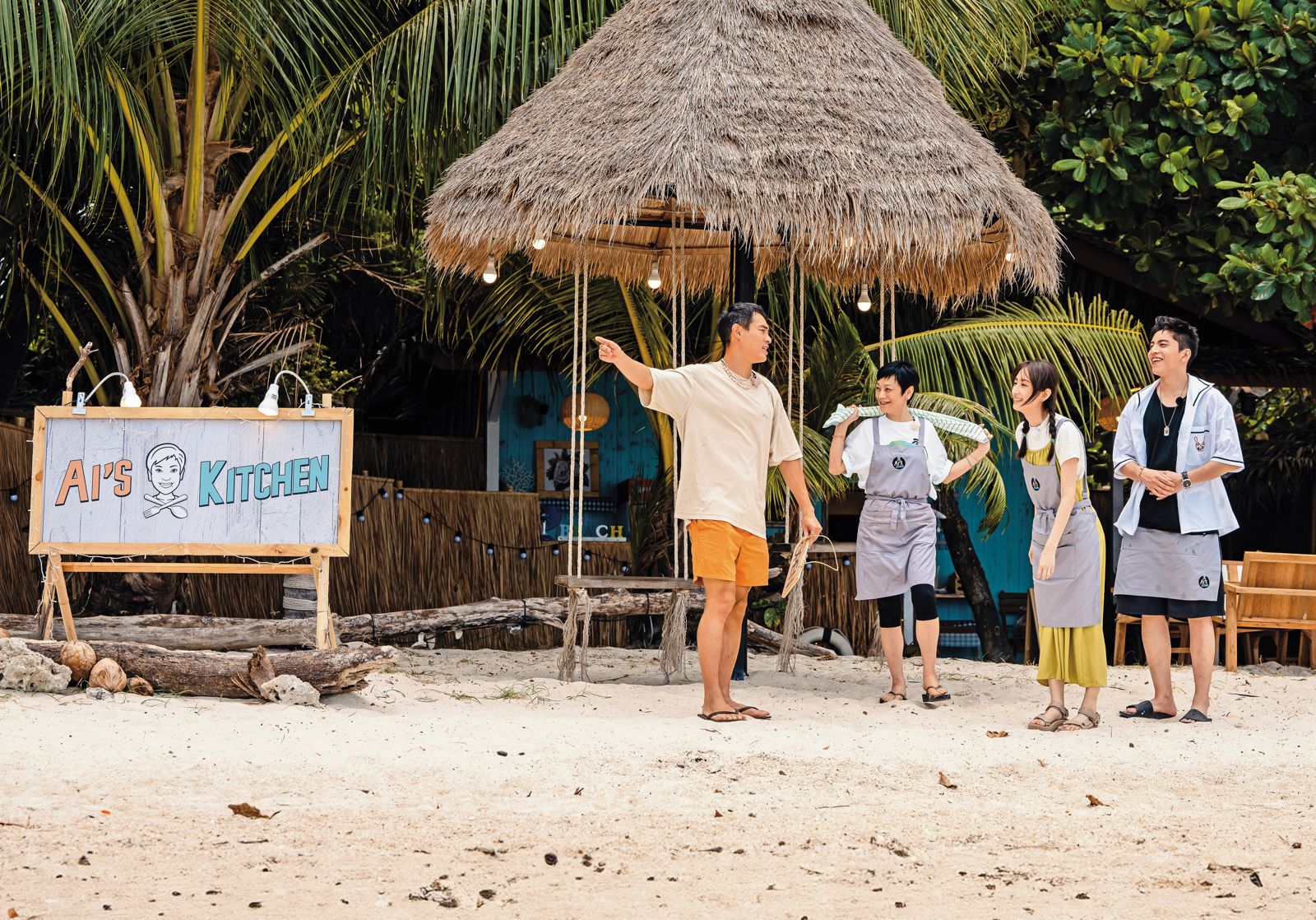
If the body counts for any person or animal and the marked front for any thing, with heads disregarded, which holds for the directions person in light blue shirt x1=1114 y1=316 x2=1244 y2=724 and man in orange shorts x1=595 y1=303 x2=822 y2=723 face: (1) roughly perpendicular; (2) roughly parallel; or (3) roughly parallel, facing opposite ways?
roughly perpendicular

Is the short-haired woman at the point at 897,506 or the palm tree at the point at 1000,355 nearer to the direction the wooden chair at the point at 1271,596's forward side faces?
the palm tree

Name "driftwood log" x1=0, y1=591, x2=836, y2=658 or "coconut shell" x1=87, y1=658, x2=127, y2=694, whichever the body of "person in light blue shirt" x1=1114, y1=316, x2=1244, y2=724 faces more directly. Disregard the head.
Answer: the coconut shell

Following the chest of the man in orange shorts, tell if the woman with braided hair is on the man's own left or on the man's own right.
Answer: on the man's own left

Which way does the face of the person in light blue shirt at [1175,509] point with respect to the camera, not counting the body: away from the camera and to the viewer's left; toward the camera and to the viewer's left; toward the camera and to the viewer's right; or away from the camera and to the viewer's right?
toward the camera and to the viewer's left

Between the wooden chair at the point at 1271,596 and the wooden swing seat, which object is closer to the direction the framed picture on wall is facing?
the wooden swing seat

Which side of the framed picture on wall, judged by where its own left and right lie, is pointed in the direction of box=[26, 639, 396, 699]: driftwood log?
front

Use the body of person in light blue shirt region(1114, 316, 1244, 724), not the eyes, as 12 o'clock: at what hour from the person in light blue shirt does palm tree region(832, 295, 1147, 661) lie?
The palm tree is roughly at 4 o'clock from the person in light blue shirt.

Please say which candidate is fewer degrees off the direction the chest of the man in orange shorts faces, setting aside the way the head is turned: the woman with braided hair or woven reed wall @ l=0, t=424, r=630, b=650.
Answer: the woman with braided hair

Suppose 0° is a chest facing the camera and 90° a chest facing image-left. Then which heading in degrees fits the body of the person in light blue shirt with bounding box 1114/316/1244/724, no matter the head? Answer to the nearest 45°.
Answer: approximately 45°

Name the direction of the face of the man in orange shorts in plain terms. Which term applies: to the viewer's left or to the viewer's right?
to the viewer's right

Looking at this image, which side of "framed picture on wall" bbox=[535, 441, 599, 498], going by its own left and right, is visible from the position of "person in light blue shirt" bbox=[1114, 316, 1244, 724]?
front

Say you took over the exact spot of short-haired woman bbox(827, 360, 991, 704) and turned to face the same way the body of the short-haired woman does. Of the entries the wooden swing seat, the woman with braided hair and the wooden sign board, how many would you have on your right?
2

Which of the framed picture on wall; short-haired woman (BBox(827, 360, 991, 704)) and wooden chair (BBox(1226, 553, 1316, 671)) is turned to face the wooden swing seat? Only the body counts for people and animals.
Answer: the framed picture on wall

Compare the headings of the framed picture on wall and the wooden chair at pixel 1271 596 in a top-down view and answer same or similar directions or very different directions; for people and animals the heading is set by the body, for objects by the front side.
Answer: very different directions

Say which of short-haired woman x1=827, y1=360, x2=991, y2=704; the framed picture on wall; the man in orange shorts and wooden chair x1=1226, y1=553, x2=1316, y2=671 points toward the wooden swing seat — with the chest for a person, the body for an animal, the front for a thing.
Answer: the framed picture on wall
